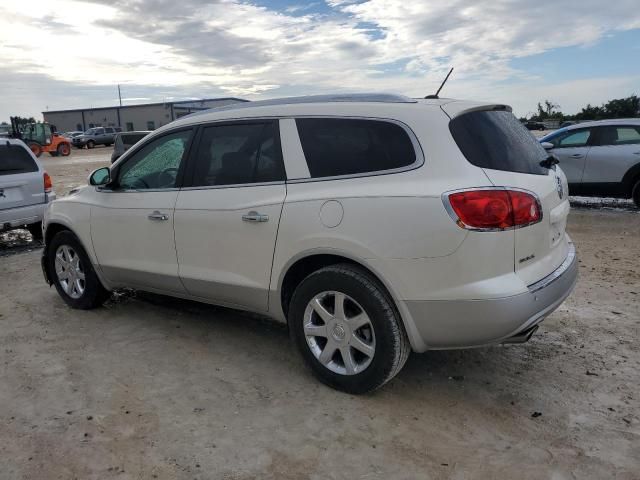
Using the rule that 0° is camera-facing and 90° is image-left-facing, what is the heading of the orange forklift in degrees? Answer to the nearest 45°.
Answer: approximately 90°

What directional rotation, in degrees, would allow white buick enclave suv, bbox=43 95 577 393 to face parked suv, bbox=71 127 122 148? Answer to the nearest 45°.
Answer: approximately 45° to its right

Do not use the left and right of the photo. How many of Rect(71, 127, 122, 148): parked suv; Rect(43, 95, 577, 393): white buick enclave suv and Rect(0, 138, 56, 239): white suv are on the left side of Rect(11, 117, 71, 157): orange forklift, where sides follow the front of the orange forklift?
2

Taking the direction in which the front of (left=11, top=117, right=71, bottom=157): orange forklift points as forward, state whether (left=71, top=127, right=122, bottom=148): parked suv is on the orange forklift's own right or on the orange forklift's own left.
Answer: on the orange forklift's own right

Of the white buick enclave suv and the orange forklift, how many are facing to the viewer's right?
0

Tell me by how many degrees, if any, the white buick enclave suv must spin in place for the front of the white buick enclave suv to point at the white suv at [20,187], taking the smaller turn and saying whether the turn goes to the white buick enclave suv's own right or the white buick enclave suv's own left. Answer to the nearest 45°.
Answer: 0° — it already faces it

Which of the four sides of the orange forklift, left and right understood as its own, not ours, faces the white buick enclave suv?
left

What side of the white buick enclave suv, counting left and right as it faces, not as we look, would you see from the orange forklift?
front

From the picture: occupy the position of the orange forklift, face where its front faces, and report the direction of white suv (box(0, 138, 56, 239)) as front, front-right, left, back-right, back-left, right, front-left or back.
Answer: left

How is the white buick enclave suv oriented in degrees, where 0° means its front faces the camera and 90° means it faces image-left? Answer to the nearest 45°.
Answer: approximately 135°
